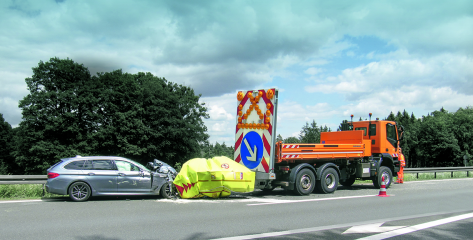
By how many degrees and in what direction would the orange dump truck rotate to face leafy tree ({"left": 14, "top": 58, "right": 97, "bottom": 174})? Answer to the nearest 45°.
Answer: approximately 90° to its left

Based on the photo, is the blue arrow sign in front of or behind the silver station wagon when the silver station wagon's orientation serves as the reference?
in front

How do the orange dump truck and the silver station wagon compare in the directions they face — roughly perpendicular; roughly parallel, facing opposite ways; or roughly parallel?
roughly parallel

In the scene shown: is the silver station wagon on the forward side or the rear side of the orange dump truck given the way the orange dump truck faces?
on the rear side

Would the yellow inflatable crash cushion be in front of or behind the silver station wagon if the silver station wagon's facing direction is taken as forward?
in front

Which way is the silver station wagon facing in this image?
to the viewer's right

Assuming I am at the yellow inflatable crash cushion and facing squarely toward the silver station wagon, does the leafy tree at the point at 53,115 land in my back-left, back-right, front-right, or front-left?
front-right

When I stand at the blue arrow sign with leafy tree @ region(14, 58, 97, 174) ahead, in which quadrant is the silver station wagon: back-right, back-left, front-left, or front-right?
front-left

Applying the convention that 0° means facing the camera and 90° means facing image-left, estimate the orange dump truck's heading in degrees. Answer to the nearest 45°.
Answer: approximately 225°

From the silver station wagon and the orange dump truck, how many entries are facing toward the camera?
0

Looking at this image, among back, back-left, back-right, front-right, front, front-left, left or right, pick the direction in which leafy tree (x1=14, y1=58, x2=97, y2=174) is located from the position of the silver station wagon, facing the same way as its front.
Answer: left

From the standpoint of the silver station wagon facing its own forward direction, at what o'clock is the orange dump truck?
The orange dump truck is roughly at 12 o'clock from the silver station wagon.

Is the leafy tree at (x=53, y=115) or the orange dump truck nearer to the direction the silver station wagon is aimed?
the orange dump truck
